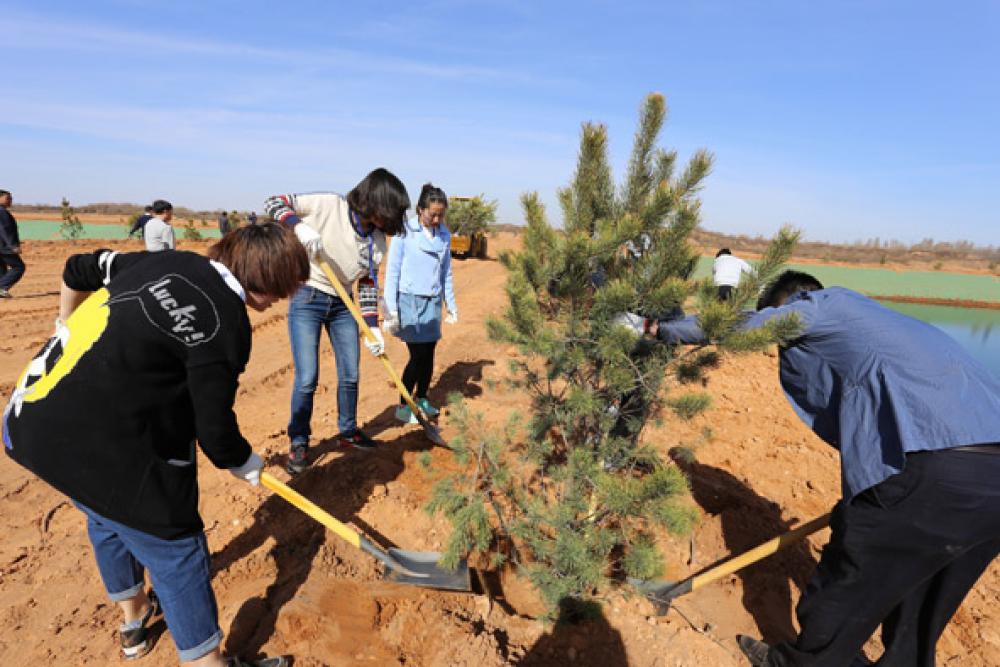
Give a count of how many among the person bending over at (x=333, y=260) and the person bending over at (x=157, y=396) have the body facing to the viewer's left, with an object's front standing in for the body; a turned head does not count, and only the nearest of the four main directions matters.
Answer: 0

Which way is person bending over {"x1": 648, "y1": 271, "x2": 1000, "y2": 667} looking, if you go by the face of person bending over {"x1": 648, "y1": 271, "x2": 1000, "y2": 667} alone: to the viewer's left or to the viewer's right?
to the viewer's left

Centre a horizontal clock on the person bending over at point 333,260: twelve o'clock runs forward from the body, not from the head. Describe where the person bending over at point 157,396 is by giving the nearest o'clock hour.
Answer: the person bending over at point 157,396 is roughly at 2 o'clock from the person bending over at point 333,260.

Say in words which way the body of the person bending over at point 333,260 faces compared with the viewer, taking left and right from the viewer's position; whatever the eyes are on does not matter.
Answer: facing the viewer and to the right of the viewer

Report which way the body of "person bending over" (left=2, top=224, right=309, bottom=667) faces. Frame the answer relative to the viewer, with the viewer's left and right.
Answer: facing away from the viewer and to the right of the viewer

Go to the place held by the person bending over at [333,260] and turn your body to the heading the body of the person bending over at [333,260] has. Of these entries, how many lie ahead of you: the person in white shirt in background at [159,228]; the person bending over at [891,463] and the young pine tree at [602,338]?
2

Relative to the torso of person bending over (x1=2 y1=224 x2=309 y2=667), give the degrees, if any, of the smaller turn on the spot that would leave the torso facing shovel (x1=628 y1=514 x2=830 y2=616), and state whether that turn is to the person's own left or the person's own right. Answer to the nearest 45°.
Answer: approximately 45° to the person's own right

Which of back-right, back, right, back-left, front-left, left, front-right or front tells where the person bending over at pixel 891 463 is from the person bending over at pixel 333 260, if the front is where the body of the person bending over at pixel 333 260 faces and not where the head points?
front

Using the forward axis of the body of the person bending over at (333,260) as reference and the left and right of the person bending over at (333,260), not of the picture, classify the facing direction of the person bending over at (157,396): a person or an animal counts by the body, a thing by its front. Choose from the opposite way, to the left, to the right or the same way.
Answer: to the left

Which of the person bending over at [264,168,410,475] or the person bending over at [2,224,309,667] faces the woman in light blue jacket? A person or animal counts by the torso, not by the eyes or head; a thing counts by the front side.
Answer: the person bending over at [2,224,309,667]

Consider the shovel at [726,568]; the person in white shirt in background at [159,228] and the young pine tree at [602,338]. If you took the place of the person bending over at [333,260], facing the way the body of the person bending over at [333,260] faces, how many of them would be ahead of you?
2

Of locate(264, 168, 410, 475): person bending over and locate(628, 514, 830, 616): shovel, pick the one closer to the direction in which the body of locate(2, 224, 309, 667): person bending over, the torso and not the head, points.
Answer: the person bending over

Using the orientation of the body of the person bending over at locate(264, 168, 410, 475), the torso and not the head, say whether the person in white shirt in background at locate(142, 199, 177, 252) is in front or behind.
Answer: behind
